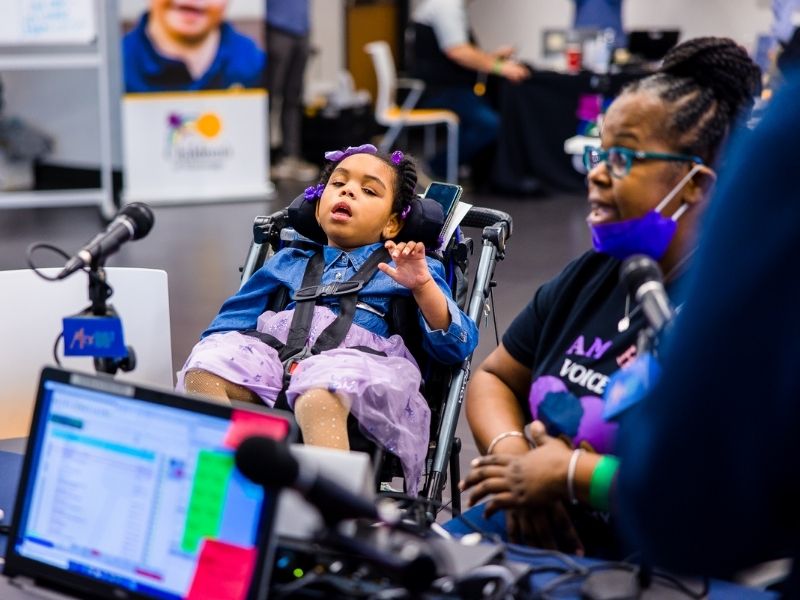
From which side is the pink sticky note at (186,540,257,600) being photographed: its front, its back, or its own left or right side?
front

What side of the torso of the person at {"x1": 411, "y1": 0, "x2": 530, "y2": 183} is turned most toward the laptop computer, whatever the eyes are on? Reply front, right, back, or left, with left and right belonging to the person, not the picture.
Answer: right

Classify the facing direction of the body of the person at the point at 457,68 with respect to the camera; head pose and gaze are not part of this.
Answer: to the viewer's right

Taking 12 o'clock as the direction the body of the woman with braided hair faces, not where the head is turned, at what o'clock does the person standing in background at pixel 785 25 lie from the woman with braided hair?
The person standing in background is roughly at 5 o'clock from the woman with braided hair.

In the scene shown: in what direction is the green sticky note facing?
toward the camera

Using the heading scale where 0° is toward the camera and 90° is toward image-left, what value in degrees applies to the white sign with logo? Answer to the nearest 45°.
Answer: approximately 0°

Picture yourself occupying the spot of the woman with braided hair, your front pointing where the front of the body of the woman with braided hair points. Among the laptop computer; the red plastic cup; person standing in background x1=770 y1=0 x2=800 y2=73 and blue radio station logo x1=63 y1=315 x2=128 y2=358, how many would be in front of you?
2

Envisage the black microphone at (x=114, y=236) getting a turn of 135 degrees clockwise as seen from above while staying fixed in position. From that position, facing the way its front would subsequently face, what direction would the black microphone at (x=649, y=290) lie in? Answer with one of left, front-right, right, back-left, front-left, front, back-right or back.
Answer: left

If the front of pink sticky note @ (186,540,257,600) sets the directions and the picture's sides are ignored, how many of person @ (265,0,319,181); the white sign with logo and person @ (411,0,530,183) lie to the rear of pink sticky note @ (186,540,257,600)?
3

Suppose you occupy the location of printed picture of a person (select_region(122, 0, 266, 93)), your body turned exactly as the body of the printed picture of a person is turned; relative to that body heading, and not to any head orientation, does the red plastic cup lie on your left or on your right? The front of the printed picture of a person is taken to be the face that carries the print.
on your left
